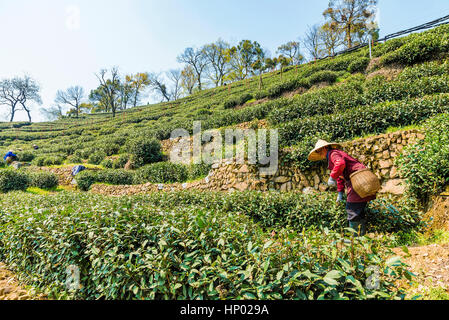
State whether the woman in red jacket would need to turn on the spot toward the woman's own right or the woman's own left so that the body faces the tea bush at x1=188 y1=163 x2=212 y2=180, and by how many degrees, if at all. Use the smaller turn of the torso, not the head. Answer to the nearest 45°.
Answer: approximately 45° to the woman's own right

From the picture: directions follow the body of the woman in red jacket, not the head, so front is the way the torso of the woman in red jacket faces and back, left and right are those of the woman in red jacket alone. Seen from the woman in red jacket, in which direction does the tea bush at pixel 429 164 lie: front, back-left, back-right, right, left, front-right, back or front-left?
back-right

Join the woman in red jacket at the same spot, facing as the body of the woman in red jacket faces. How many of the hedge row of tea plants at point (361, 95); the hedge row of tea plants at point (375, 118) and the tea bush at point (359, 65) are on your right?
3

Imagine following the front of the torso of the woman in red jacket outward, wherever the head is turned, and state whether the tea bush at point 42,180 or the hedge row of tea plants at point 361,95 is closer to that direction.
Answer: the tea bush

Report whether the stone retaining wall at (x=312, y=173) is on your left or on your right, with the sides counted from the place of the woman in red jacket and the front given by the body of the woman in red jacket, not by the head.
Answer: on your right

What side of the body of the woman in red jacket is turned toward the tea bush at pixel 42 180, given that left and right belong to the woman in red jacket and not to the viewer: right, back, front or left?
front

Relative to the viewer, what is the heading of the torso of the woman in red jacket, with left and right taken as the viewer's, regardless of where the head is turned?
facing to the left of the viewer

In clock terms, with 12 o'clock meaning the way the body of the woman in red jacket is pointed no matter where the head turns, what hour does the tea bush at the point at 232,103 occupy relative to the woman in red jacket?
The tea bush is roughly at 2 o'clock from the woman in red jacket.

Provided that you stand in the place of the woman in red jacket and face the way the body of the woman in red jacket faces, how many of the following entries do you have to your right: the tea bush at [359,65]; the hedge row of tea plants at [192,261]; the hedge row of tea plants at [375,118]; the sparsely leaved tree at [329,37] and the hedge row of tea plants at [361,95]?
4

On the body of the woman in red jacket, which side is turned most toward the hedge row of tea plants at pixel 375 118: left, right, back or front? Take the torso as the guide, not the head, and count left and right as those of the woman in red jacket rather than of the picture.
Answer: right

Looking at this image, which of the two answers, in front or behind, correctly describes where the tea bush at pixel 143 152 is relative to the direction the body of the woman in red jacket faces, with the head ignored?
in front

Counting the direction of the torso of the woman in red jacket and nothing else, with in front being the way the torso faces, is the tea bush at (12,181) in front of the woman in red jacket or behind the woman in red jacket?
in front

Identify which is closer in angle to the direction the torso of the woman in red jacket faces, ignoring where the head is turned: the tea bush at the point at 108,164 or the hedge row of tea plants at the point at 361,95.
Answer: the tea bush

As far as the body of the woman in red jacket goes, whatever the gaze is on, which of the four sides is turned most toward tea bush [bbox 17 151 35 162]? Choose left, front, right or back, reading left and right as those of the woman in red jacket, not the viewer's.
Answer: front
